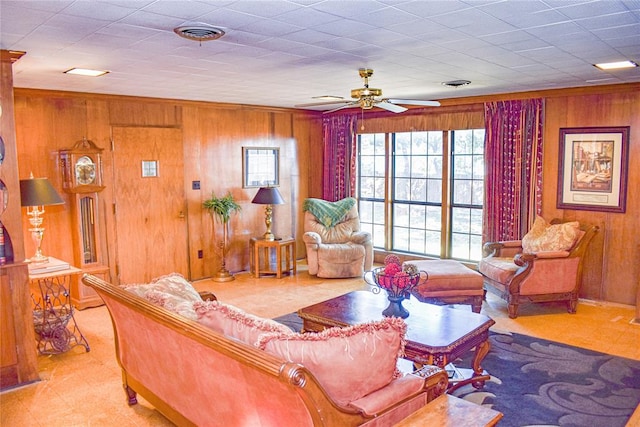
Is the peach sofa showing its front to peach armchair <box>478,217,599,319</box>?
yes

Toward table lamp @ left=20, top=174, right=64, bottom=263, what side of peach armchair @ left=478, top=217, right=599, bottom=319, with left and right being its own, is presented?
front

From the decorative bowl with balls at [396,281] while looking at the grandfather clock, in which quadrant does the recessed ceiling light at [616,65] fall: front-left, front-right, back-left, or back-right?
back-right

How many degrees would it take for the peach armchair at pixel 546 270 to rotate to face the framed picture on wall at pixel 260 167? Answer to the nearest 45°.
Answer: approximately 45° to its right

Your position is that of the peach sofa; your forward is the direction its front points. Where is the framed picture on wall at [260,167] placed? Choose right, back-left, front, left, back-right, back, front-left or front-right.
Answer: front-left

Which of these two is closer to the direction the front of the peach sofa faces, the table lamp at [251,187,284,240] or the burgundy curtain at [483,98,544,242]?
the burgundy curtain

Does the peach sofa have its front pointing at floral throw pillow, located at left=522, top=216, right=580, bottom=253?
yes

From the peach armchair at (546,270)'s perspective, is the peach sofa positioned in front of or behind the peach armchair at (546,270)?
in front

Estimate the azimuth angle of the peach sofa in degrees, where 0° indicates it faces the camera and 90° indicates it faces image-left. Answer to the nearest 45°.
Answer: approximately 225°

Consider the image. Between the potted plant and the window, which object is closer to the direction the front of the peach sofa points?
the window

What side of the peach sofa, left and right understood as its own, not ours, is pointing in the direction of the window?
front

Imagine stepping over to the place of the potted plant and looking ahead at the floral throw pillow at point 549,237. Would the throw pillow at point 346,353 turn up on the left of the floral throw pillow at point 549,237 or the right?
right

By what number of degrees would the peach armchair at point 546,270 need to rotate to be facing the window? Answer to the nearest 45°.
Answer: approximately 90° to its right

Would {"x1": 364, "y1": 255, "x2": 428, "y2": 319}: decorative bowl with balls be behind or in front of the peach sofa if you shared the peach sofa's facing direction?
in front

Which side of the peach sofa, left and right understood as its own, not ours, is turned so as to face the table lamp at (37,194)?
left

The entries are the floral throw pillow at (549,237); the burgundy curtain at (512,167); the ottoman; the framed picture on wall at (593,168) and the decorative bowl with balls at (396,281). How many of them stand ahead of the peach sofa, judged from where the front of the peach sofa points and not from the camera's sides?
5
